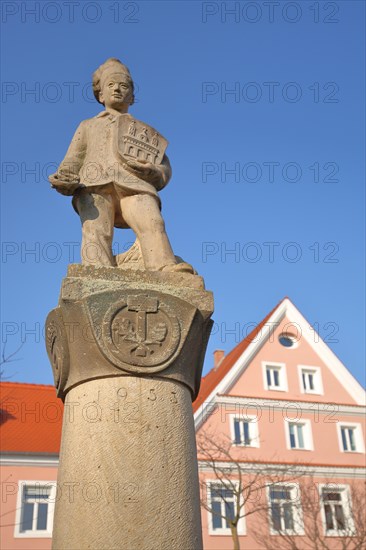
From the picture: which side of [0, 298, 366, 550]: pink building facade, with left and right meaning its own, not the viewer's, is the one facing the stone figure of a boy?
front

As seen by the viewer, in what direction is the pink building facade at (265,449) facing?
toward the camera

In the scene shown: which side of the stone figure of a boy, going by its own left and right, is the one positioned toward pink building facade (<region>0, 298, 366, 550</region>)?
back

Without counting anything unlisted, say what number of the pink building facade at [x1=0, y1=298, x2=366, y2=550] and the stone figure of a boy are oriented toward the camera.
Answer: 2

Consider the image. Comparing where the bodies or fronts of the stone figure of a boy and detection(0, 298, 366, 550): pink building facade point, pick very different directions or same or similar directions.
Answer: same or similar directions

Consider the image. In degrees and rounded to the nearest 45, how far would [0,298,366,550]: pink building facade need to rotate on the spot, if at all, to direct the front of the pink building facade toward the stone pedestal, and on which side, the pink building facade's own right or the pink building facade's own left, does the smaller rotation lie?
0° — it already faces it
